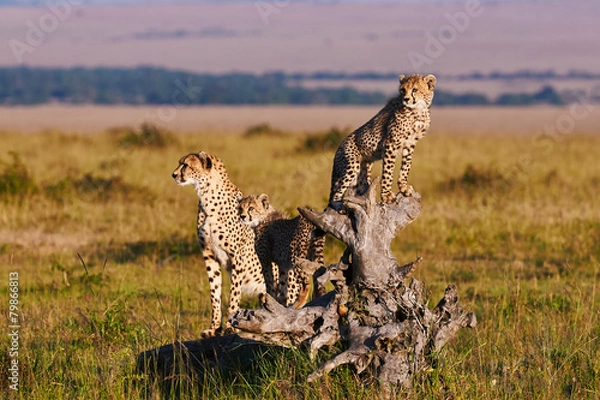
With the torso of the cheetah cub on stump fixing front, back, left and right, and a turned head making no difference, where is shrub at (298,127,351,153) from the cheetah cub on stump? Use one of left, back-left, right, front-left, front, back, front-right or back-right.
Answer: back-left

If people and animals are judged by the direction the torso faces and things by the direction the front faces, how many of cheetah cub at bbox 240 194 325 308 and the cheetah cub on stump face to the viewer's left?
1

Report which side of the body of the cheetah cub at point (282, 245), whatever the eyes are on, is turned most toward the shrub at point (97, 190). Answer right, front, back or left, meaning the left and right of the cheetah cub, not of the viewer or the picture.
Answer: right

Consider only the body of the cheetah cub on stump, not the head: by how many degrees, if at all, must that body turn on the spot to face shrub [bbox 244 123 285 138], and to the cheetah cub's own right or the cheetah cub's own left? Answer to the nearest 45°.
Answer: approximately 135° to the cheetah cub's own left

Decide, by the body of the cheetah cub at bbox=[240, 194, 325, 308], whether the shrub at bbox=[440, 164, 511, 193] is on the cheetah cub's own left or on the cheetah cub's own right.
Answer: on the cheetah cub's own right

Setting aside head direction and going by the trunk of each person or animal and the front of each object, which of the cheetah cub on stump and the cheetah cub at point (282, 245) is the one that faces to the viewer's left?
the cheetah cub

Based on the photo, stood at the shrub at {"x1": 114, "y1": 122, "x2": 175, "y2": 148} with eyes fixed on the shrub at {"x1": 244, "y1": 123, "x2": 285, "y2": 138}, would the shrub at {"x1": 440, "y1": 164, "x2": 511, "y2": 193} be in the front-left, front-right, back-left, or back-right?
back-right

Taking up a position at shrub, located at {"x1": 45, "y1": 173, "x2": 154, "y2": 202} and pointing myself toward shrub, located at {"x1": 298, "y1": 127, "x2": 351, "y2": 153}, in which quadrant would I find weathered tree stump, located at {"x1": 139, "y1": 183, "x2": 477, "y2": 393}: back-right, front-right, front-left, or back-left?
back-right

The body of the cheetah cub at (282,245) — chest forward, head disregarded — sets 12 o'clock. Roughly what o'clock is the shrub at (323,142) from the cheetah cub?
The shrub is roughly at 3 o'clock from the cheetah cub.

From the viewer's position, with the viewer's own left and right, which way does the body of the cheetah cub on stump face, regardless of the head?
facing the viewer and to the right of the viewer

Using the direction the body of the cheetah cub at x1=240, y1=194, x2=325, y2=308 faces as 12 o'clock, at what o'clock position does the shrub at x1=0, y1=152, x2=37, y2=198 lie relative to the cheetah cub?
The shrub is roughly at 2 o'clock from the cheetah cub.

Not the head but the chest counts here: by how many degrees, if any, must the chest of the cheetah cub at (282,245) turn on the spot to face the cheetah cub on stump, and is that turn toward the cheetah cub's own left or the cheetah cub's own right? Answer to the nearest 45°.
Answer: approximately 135° to the cheetah cub's own left

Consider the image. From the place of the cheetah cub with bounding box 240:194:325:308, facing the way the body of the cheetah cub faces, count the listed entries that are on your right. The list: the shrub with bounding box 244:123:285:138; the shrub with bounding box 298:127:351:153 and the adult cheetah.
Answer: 2

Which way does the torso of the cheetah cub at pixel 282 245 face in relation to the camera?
to the viewer's left
